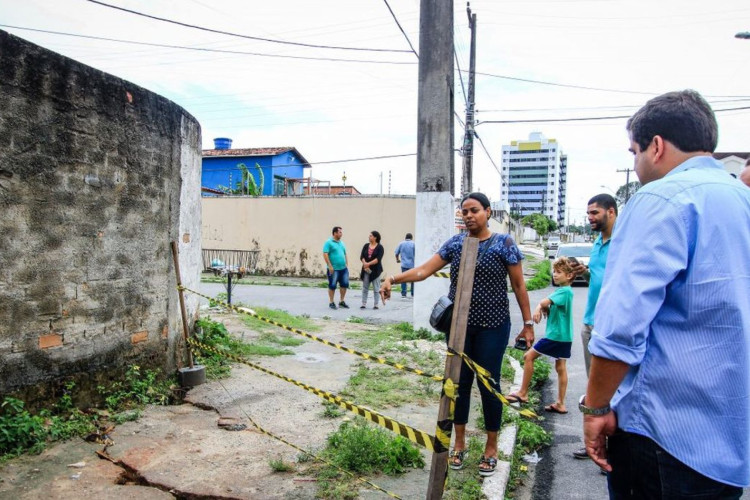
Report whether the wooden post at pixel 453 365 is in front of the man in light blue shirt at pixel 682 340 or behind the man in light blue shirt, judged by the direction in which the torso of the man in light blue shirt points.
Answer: in front

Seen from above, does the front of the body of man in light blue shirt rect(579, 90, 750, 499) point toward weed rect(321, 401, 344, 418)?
yes

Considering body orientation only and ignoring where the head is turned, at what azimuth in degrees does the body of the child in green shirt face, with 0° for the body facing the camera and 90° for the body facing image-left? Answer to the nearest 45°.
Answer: approximately 90°

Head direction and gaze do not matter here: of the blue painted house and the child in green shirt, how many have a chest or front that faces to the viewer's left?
1

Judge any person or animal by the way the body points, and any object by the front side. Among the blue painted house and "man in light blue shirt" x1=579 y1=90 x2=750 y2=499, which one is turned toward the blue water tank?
the man in light blue shirt

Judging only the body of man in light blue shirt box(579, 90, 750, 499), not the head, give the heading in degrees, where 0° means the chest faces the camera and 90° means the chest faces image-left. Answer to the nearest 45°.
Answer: approximately 135°

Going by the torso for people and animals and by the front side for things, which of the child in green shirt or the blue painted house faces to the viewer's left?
the child in green shirt

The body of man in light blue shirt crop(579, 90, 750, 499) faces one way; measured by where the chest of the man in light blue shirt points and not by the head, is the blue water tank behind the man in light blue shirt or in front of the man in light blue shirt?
in front

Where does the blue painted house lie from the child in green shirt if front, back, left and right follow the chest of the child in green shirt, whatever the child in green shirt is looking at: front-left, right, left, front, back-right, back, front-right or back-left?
front-right

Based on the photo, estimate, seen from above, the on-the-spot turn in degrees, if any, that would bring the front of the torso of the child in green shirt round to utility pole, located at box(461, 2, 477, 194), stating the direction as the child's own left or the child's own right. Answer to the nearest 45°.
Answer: approximately 90° to the child's own right

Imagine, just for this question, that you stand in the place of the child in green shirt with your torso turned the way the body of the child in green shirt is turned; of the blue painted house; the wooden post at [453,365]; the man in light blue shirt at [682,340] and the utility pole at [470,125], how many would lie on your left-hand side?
2

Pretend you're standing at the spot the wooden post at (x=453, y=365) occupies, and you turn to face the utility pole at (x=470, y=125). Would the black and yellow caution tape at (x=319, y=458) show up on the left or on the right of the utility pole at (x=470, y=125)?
left

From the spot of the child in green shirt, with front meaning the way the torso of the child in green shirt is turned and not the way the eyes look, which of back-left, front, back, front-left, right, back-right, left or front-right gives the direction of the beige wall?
front-right

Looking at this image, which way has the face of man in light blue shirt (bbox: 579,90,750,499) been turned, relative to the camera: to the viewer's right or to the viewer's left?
to the viewer's left

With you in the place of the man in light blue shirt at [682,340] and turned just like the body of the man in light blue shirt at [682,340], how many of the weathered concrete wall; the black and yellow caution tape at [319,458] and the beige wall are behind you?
0

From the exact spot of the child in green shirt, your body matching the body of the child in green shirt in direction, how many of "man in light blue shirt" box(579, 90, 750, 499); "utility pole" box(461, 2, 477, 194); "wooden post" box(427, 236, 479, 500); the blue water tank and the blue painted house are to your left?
2

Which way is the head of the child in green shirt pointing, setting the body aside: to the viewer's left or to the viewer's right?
to the viewer's left

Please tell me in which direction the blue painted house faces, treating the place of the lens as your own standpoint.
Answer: facing the viewer and to the right of the viewer
